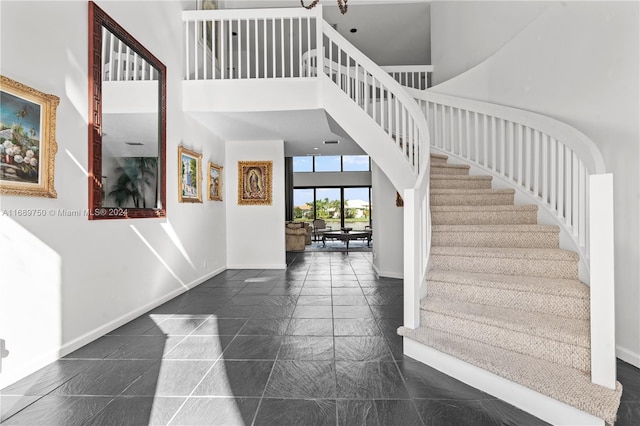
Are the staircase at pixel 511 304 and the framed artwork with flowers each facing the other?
yes

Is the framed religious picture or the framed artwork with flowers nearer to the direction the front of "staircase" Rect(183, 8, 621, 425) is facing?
the framed artwork with flowers

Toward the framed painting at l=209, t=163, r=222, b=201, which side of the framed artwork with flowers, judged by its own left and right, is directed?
left

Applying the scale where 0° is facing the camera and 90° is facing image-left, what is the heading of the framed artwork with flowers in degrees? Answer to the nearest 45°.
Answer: approximately 315°

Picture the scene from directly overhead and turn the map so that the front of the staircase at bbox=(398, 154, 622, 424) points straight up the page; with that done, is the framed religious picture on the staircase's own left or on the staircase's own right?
on the staircase's own right

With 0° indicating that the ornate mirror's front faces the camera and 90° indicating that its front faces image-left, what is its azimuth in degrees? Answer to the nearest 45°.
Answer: approximately 315°

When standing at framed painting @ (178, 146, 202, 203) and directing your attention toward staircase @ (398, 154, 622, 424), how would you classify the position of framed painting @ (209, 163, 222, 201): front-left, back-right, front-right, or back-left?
back-left

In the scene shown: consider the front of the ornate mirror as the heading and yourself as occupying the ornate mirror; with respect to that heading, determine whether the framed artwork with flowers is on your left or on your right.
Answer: on your right

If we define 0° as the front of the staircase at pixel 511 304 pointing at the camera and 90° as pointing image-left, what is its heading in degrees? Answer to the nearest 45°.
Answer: approximately 45°

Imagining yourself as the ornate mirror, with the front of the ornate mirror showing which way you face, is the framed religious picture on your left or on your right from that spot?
on your left

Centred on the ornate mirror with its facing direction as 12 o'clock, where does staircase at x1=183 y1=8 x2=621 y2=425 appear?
The staircase is roughly at 12 o'clock from the ornate mirror.

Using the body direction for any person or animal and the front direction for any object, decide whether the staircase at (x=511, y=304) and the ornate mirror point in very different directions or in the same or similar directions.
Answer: very different directions

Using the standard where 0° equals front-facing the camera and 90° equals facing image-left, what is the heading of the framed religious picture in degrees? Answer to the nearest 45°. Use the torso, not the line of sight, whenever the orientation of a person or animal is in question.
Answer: approximately 0°
